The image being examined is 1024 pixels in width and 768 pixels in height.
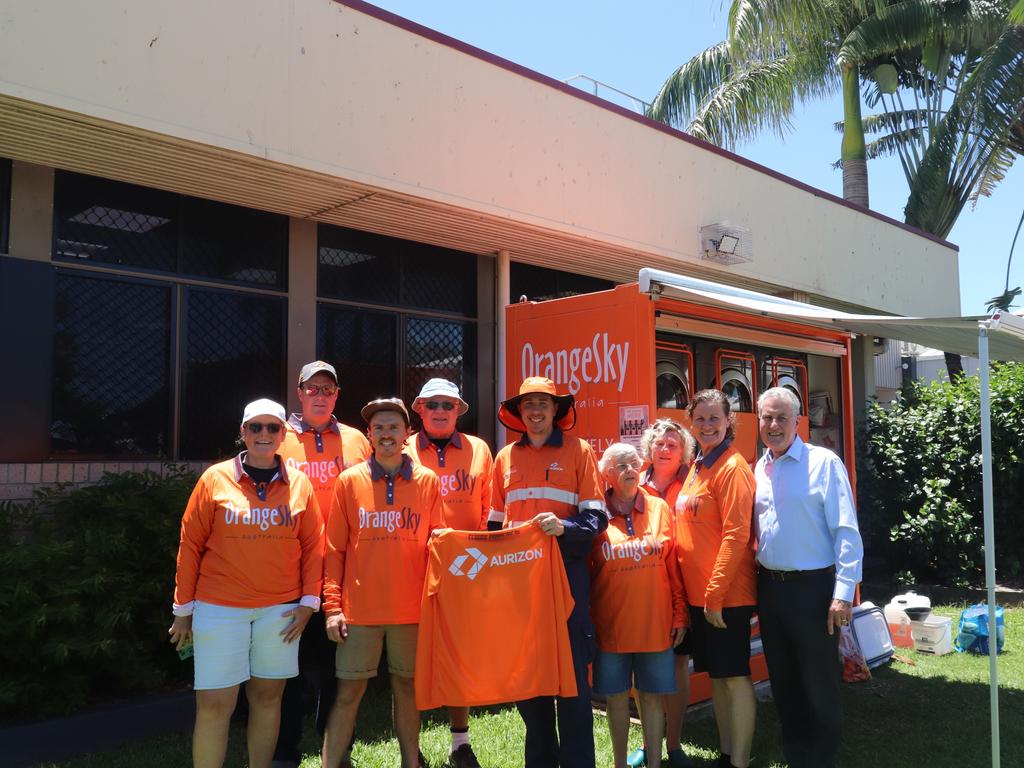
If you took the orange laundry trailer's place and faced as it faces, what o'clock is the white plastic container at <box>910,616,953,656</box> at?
The white plastic container is roughly at 6 o'clock from the orange laundry trailer.

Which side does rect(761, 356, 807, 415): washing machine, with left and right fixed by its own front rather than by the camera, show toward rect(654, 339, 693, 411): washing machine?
right

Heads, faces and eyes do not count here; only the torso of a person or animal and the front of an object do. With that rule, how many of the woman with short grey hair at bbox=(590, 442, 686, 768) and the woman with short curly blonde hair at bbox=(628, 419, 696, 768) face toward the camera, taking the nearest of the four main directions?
2

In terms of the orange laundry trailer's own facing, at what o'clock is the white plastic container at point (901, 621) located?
The white plastic container is roughly at 10 o'clock from the orange laundry trailer.

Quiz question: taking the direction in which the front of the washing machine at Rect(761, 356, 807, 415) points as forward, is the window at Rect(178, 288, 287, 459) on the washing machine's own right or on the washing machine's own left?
on the washing machine's own right

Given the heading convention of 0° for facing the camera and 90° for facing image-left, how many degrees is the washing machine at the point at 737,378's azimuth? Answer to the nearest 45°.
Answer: approximately 315°

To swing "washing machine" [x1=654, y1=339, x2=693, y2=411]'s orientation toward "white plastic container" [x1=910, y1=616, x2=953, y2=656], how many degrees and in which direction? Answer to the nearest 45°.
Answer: approximately 90° to its left

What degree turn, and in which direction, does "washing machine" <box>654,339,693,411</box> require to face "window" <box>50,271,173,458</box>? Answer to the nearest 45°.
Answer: approximately 135° to its right

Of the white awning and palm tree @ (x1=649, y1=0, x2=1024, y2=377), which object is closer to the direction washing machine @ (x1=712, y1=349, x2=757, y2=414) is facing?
the white awning

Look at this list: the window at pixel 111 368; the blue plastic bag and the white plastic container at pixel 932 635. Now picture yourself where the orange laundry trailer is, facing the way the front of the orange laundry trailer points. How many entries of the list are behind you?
2
